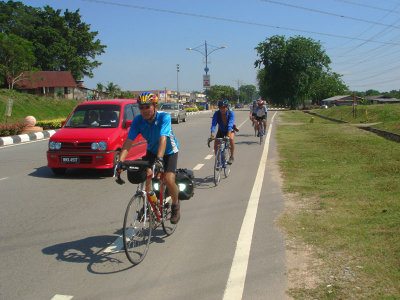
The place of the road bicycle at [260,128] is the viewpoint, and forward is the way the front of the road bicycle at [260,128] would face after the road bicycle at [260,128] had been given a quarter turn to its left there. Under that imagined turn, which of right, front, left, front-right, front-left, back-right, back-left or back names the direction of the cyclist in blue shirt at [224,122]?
right

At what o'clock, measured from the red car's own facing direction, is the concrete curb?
The concrete curb is roughly at 4 o'clock from the red car.

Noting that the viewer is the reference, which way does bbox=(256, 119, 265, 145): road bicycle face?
facing the viewer

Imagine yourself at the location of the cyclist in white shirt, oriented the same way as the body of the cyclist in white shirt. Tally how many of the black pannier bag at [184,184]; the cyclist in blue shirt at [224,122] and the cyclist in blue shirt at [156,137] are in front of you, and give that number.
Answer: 3

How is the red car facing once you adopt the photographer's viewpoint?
facing the viewer and to the left of the viewer

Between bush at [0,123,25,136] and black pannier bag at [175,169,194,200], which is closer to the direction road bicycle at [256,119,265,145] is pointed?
the black pannier bag

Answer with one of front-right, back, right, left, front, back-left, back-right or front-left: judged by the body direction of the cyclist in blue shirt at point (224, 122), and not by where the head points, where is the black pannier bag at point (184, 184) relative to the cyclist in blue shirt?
front

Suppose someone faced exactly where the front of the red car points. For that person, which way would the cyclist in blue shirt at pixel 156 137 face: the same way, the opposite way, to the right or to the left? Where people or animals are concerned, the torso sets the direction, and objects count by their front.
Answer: the same way

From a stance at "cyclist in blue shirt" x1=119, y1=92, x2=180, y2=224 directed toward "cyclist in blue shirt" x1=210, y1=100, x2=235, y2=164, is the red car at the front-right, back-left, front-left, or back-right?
front-left

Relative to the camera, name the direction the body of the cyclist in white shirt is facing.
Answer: toward the camera

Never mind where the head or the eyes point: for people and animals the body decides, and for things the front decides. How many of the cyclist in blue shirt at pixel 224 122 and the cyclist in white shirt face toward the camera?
2

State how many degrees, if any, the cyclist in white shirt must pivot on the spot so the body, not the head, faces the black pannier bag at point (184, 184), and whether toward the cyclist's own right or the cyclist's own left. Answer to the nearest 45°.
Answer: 0° — they already face it

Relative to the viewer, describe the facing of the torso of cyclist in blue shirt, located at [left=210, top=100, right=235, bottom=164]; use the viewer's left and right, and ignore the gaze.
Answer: facing the viewer

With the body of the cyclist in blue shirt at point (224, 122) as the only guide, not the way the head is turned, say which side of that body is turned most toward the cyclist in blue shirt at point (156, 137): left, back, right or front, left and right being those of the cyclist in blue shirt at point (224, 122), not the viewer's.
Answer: front

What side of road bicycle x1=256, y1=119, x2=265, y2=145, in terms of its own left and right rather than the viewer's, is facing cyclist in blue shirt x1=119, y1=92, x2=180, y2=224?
front

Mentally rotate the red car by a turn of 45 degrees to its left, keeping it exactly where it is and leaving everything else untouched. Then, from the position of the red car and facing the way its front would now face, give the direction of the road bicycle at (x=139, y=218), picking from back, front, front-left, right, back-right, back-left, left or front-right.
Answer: front

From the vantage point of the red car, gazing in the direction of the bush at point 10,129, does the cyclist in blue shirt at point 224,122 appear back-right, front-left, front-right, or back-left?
back-right

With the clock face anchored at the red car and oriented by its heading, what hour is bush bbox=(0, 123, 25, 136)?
The bush is roughly at 4 o'clock from the red car.

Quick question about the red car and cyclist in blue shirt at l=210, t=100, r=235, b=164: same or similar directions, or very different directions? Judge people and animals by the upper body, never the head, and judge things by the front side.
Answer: same or similar directions

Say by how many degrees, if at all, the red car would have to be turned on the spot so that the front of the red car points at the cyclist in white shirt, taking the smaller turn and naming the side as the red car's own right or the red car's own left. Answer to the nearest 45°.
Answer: approximately 180°
